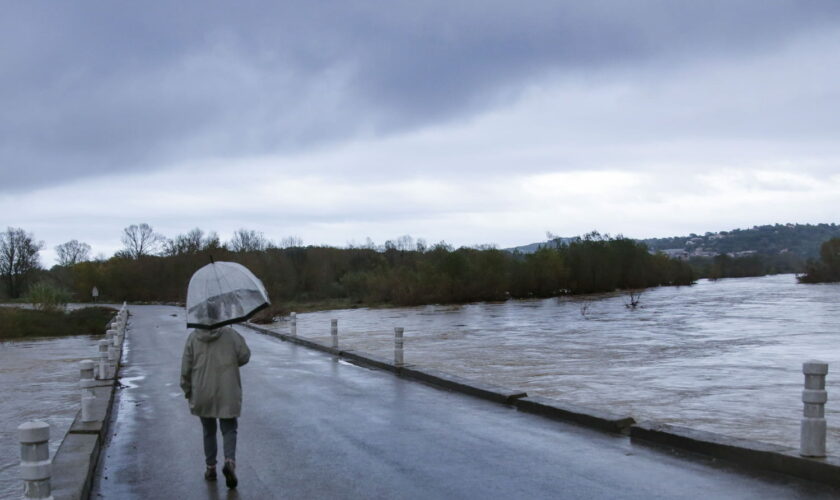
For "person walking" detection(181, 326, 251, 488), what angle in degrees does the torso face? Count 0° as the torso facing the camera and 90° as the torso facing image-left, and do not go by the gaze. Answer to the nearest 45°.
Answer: approximately 180°

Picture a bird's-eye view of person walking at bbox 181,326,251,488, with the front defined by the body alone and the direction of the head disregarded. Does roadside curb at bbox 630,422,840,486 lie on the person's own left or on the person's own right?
on the person's own right

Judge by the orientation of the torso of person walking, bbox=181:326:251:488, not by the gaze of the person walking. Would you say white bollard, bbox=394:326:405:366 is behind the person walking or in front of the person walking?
in front

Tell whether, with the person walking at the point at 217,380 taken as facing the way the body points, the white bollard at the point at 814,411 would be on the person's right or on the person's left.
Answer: on the person's right

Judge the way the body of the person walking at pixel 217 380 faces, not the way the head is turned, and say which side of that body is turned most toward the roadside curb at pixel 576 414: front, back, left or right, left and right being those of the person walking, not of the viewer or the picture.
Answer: right

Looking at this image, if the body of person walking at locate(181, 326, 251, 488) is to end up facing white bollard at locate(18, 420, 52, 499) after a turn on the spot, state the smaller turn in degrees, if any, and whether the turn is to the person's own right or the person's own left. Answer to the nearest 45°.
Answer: approximately 135° to the person's own left

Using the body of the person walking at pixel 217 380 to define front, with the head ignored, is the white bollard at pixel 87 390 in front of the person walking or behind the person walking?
in front

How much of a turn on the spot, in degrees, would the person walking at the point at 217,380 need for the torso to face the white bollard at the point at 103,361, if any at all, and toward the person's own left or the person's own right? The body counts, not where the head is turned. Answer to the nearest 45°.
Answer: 0° — they already face it

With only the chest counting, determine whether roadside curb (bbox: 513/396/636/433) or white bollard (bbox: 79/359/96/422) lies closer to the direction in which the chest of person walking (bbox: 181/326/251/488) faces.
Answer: the white bollard
